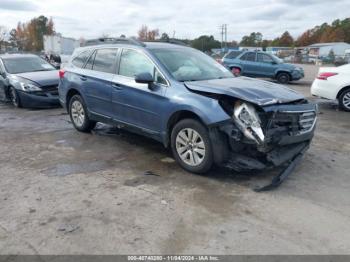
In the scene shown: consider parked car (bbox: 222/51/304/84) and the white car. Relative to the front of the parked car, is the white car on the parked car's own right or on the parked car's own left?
on the parked car's own right

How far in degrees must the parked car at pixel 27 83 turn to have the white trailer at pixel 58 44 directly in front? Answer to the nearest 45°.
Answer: approximately 135° to its left

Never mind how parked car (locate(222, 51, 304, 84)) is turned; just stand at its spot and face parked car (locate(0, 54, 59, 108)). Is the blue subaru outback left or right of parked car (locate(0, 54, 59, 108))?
left

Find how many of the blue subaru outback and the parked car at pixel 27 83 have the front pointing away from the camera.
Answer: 0

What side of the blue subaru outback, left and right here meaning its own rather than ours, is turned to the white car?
left

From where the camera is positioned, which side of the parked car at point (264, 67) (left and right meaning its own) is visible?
right

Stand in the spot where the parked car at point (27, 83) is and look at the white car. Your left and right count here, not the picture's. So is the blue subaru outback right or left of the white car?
right

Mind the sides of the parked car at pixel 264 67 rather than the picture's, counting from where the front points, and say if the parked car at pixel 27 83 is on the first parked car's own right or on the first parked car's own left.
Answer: on the first parked car's own right

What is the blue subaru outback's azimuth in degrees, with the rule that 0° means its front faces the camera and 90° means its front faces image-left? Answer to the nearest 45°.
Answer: approximately 315°

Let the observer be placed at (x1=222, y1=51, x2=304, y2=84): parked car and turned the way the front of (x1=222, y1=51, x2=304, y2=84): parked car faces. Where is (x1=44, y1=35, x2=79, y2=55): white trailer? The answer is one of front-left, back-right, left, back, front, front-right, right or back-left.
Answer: back-left

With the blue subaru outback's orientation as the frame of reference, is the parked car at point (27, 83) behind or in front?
behind

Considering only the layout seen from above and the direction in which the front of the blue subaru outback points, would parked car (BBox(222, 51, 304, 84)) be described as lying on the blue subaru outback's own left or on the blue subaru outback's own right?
on the blue subaru outback's own left
